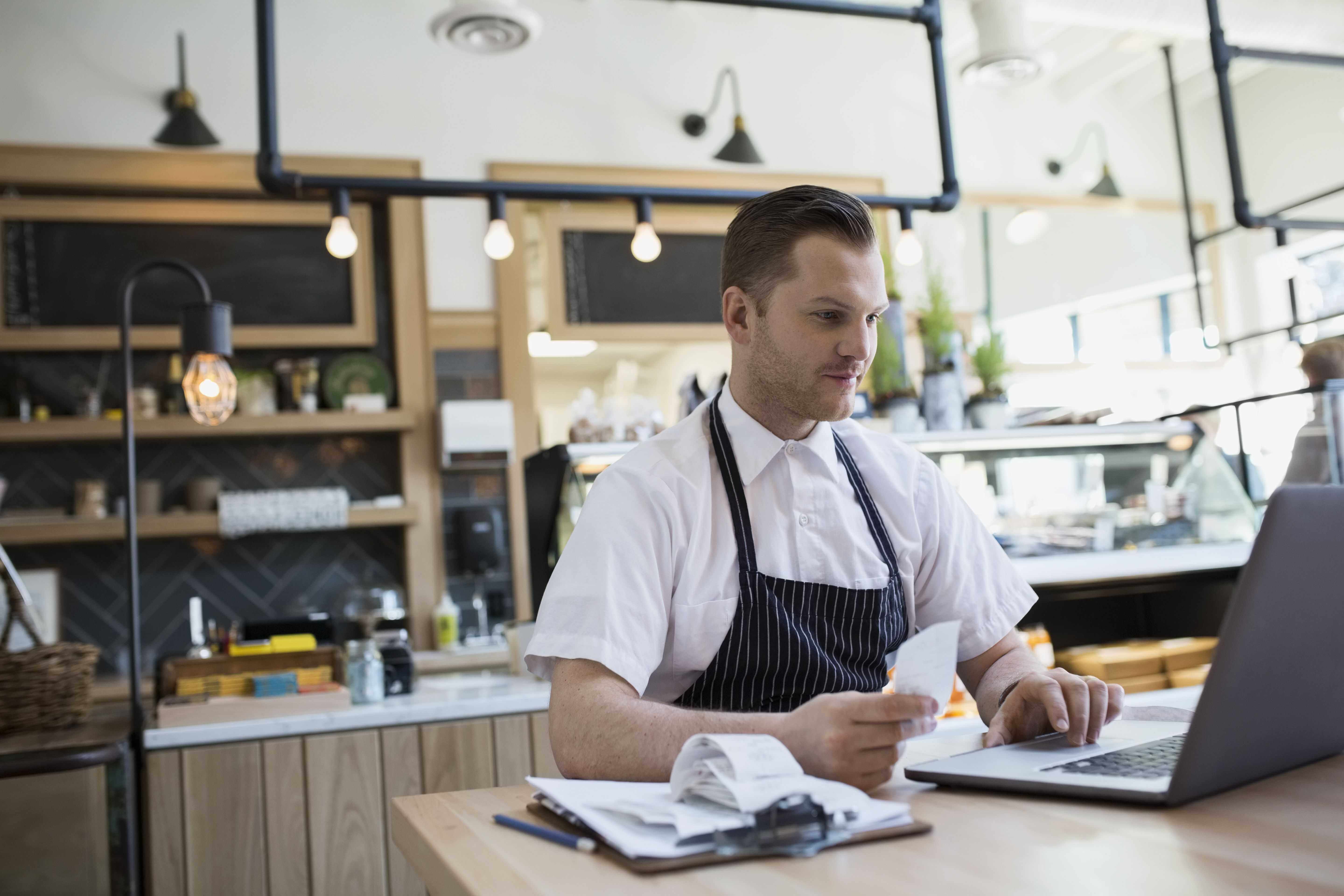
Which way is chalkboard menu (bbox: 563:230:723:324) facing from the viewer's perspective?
toward the camera

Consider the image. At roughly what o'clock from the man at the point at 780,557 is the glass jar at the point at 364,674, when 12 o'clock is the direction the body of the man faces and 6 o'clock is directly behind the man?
The glass jar is roughly at 6 o'clock from the man.

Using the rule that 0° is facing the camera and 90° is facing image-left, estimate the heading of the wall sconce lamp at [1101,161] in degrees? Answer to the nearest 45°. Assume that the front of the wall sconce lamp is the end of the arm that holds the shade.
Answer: approximately 315°

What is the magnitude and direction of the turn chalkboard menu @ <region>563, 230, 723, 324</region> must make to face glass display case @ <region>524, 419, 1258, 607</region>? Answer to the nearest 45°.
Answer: approximately 45° to its left

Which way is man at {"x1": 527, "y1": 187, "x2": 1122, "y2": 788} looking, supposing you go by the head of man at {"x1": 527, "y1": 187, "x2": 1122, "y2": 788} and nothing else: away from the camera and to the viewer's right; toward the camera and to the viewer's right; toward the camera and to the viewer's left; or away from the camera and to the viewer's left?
toward the camera and to the viewer's right

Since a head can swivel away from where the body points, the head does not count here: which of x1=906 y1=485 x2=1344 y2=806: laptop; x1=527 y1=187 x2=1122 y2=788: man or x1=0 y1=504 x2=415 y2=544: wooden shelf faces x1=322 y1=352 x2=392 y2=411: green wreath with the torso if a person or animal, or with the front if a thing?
the laptop

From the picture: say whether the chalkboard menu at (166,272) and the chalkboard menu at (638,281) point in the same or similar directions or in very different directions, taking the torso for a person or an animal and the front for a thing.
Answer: same or similar directions

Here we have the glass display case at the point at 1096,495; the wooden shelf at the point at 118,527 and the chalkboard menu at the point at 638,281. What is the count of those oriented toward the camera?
3

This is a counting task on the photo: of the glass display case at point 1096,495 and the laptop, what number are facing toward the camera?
1

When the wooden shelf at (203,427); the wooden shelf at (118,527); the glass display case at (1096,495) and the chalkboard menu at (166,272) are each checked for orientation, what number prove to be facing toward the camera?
4

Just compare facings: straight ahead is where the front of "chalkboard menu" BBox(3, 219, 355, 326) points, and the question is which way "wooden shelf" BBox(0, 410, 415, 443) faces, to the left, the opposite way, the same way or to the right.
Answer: the same way

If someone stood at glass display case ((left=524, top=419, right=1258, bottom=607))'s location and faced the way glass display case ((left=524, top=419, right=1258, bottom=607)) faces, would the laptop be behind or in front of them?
in front

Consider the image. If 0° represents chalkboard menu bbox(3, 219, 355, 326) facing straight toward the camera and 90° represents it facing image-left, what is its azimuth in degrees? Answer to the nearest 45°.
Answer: approximately 0°

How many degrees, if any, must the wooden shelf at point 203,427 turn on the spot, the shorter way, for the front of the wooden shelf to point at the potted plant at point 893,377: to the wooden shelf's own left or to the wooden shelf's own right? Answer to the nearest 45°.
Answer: approximately 45° to the wooden shelf's own left

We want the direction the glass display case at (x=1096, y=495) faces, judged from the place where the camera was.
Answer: facing the viewer

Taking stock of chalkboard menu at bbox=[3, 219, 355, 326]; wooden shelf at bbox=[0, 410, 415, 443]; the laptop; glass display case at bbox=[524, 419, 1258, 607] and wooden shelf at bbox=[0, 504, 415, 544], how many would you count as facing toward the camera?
4

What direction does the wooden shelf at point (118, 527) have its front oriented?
toward the camera

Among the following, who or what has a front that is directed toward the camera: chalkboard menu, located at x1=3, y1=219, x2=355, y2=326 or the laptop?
the chalkboard menu
